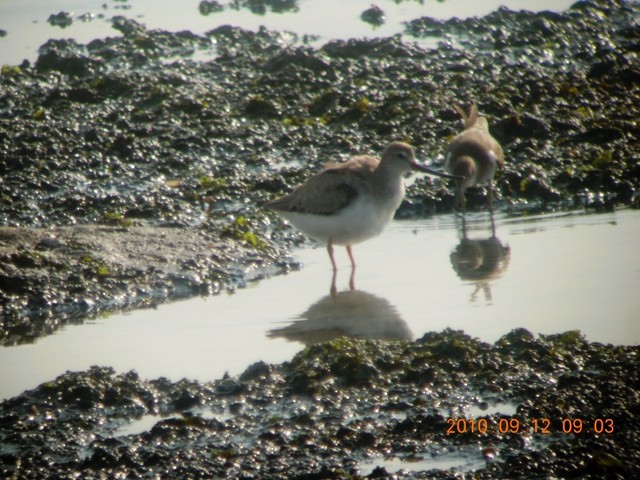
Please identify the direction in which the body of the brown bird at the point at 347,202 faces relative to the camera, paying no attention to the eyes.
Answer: to the viewer's right
